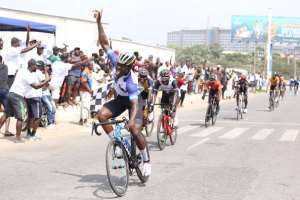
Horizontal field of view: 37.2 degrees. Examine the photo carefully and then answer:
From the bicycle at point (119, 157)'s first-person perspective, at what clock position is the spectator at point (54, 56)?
The spectator is roughly at 4 o'clock from the bicycle.

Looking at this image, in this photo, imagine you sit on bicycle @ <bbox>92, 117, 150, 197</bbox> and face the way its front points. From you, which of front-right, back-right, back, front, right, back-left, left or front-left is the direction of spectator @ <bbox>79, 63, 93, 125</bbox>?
back-right

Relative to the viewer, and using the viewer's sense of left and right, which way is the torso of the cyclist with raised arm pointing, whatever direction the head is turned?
facing the viewer and to the left of the viewer

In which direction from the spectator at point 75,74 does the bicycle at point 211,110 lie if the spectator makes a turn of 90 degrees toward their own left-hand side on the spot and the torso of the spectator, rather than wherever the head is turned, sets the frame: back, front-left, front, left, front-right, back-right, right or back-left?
front-right

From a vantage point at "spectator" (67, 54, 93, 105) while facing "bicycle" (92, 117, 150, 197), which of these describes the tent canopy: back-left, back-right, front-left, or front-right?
back-right

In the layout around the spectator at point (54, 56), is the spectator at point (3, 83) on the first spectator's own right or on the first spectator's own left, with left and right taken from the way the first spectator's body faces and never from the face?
on the first spectator's own right

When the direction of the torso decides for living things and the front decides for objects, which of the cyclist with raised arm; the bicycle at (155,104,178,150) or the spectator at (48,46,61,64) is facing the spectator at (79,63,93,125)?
the spectator at (48,46,61,64)

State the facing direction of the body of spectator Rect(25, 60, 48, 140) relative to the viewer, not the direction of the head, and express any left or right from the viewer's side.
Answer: facing to the right of the viewer

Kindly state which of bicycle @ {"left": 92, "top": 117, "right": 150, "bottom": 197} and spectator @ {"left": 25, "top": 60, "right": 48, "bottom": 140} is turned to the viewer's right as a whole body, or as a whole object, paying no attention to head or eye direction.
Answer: the spectator

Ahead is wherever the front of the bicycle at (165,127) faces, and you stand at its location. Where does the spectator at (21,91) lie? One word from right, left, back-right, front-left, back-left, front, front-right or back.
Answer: front-right

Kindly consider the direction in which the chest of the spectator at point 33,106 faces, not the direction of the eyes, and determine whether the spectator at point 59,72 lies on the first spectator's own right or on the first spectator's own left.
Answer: on the first spectator's own left

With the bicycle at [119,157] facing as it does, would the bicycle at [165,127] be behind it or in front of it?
behind

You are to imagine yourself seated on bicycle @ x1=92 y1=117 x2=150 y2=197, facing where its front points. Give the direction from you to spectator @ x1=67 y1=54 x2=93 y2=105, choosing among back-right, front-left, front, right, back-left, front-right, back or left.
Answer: back-right

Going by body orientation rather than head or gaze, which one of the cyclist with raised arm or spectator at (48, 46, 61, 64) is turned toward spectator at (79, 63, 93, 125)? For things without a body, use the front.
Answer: spectator at (48, 46, 61, 64)
